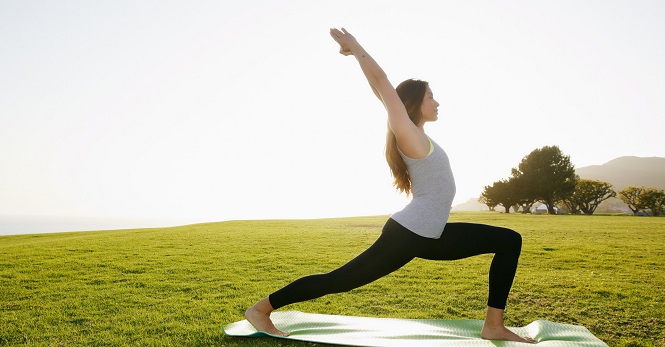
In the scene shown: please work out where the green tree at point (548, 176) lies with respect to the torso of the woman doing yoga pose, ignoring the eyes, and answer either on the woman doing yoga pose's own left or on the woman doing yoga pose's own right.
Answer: on the woman doing yoga pose's own left

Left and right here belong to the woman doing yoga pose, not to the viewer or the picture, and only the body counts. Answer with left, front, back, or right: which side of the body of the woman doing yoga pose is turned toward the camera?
right

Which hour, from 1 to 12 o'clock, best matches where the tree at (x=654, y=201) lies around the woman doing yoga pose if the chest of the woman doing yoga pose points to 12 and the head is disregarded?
The tree is roughly at 10 o'clock from the woman doing yoga pose.

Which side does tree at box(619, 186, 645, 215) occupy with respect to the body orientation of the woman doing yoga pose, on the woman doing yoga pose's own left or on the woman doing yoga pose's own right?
on the woman doing yoga pose's own left

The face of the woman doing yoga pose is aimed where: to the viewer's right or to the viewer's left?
to the viewer's right
